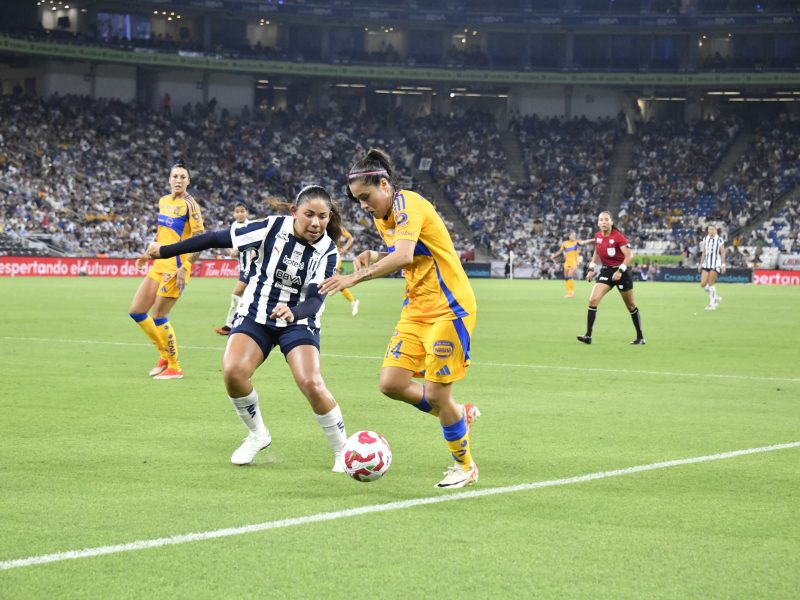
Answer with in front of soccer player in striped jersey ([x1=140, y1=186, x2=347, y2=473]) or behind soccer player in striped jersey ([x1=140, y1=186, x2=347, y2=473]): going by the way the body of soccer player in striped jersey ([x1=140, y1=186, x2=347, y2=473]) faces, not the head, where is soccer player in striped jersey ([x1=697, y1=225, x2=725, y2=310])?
behind

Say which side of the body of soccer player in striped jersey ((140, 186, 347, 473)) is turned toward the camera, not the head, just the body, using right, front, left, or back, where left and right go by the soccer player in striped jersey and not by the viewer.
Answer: front

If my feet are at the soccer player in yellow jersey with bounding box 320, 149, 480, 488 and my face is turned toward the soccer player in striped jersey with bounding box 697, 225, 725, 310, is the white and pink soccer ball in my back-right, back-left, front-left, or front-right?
back-left

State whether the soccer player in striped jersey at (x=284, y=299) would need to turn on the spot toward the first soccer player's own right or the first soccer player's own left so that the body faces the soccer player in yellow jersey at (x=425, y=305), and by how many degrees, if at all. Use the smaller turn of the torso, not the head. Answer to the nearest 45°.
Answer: approximately 45° to the first soccer player's own left

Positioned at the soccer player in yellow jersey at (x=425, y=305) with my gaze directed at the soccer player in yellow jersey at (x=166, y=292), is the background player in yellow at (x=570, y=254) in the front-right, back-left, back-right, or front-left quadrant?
front-right

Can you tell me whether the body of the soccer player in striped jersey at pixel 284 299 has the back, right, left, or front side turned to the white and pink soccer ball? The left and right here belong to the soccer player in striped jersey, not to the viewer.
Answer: front

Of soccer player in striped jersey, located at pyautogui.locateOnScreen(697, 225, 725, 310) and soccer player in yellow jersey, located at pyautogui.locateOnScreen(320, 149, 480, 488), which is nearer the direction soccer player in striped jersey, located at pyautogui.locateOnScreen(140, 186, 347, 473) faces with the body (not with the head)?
the soccer player in yellow jersey

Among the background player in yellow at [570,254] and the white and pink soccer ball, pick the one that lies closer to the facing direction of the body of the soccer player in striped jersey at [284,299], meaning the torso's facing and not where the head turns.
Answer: the white and pink soccer ball

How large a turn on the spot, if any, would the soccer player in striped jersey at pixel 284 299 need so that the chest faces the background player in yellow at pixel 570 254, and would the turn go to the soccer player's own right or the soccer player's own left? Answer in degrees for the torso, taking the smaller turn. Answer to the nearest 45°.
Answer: approximately 180°

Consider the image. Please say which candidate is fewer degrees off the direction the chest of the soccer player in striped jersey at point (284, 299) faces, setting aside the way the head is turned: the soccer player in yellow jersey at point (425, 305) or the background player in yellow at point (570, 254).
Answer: the soccer player in yellow jersey

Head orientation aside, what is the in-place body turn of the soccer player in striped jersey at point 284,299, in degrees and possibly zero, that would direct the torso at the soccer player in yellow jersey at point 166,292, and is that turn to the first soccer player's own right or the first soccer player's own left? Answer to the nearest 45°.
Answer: approximately 180°

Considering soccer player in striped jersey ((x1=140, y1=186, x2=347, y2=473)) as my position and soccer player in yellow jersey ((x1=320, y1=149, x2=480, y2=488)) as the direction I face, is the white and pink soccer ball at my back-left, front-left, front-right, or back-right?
front-right
